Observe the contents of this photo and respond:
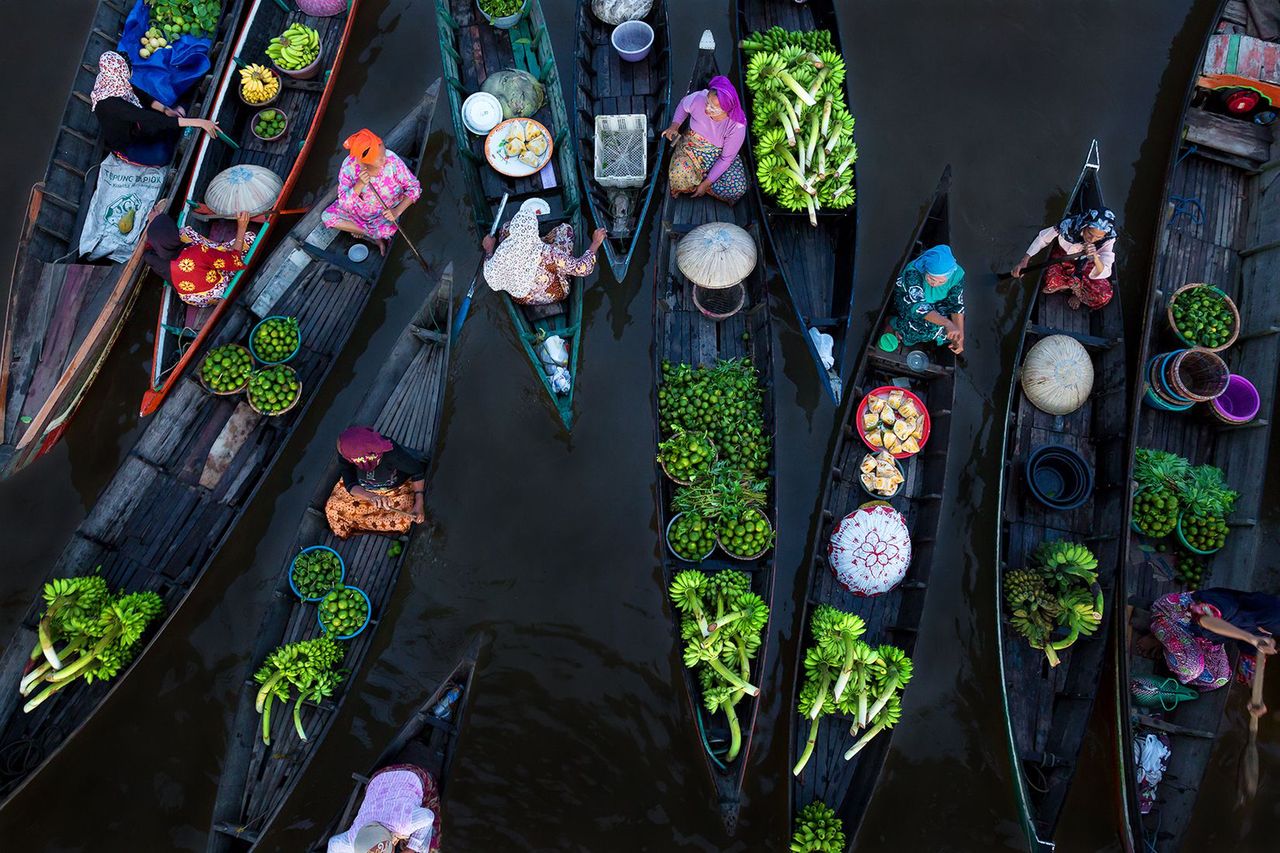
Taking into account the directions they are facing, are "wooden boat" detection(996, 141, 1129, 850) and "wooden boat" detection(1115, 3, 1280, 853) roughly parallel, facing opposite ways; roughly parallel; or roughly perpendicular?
roughly parallel, facing opposite ways

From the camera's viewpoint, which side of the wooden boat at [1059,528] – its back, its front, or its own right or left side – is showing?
front

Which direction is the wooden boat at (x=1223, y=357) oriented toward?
away from the camera

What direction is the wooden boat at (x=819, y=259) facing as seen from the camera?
toward the camera

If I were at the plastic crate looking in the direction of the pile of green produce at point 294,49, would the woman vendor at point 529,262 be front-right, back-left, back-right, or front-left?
front-left

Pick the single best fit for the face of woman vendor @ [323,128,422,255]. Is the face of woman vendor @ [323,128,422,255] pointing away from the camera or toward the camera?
toward the camera

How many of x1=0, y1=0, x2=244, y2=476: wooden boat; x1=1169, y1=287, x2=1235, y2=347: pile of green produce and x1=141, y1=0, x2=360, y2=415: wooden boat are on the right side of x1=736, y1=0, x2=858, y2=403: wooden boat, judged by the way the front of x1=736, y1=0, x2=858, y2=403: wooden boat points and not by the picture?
2

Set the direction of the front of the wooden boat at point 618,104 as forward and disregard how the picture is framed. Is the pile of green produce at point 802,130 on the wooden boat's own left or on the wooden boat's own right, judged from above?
on the wooden boat's own left

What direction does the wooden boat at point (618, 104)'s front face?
toward the camera
